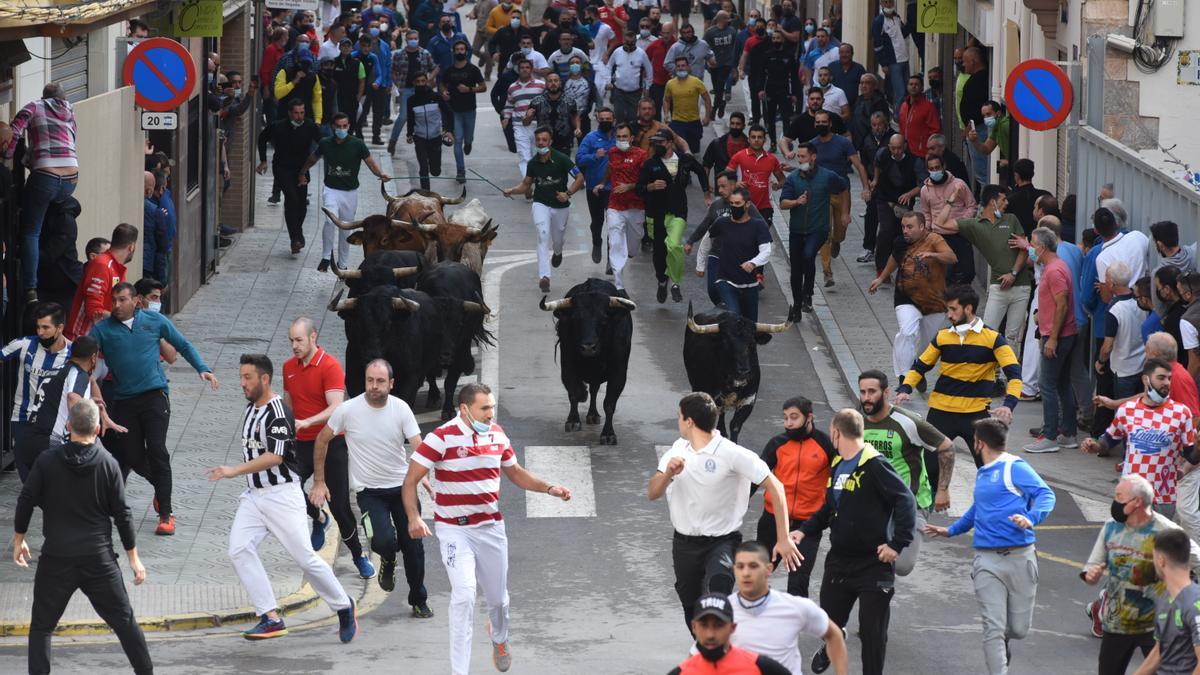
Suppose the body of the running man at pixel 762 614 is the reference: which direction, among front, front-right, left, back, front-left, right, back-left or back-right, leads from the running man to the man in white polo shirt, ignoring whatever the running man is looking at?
back-right

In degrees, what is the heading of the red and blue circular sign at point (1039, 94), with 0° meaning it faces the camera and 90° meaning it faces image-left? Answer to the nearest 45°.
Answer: approximately 0°

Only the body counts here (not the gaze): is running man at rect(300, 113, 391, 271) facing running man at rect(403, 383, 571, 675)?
yes

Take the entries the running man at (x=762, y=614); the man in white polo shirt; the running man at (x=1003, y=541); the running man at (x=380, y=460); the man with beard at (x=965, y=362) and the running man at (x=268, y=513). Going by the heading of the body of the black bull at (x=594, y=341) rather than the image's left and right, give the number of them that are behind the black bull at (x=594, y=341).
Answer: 0

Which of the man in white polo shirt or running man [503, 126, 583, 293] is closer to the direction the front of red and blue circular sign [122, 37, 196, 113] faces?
the man in white polo shirt

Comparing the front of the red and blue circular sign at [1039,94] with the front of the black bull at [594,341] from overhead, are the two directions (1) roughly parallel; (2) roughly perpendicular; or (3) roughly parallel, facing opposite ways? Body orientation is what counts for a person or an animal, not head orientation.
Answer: roughly parallel

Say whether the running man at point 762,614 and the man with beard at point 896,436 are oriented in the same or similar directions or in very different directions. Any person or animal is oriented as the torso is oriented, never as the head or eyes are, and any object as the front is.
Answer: same or similar directions

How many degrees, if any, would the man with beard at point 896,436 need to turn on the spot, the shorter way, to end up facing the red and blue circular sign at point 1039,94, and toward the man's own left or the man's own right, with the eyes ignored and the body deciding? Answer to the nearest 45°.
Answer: approximately 135° to the man's own right

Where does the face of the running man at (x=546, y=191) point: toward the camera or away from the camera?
toward the camera

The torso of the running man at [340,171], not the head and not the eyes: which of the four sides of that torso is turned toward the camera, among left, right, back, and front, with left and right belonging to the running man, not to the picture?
front

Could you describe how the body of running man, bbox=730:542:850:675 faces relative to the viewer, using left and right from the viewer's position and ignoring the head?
facing the viewer and to the left of the viewer

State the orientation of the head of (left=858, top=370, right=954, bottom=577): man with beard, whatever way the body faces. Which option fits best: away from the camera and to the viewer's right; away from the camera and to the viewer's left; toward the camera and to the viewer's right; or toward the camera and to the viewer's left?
toward the camera and to the viewer's left

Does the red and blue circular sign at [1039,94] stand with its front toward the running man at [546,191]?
no

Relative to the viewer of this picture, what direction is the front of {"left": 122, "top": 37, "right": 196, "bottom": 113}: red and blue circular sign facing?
facing the viewer

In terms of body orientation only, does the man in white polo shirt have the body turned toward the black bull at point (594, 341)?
no

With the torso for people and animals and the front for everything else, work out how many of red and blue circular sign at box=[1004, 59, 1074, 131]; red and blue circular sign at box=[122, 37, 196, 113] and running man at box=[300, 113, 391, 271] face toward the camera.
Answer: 3

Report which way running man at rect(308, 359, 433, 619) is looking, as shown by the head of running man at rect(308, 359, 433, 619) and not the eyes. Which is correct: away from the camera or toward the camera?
toward the camera

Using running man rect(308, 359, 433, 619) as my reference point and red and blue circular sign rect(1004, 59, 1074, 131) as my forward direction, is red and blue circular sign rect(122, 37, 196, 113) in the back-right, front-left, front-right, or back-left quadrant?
front-left
